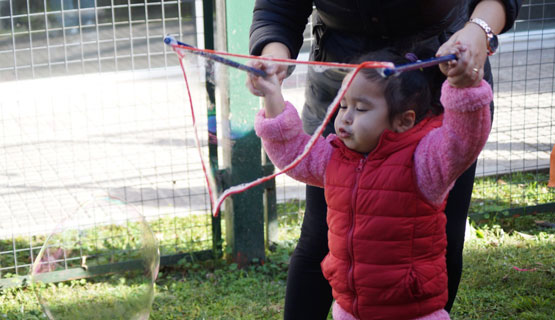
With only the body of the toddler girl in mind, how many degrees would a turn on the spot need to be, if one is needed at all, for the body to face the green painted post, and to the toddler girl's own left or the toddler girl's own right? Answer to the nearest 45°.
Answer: approximately 135° to the toddler girl's own right

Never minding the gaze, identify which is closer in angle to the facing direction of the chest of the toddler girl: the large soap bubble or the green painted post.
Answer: the large soap bubble

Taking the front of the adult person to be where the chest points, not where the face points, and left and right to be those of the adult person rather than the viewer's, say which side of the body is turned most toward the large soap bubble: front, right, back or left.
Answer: right

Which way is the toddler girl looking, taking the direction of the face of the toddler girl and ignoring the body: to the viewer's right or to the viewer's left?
to the viewer's left

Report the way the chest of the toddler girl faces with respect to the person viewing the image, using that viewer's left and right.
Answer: facing the viewer and to the left of the viewer

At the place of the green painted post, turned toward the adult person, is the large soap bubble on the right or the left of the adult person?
right

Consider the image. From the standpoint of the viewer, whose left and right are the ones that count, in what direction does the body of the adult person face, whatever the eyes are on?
facing the viewer

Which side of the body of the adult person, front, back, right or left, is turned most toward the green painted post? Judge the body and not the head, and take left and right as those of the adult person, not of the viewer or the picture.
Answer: back
